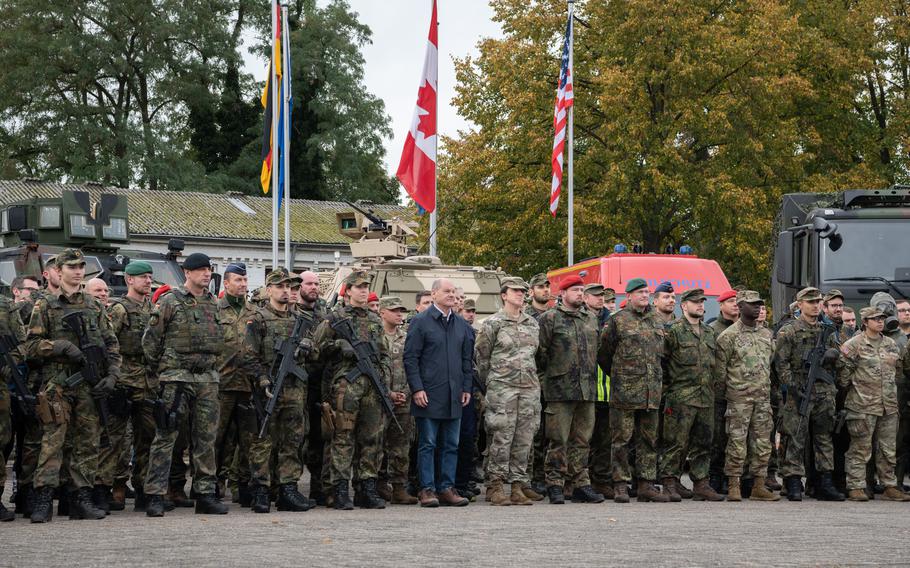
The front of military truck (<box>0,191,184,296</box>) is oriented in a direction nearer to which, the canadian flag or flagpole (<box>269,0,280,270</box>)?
the canadian flag

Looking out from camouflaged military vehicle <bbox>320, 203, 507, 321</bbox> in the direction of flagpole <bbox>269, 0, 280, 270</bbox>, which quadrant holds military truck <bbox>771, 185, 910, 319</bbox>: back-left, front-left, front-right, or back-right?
back-right

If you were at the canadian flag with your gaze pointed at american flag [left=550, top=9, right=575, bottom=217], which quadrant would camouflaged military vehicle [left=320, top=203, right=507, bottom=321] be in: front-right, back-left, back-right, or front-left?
back-right

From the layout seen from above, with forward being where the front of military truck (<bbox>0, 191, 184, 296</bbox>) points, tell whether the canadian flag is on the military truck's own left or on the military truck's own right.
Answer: on the military truck's own left

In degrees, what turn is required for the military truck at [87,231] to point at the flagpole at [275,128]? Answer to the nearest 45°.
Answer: approximately 90° to its left

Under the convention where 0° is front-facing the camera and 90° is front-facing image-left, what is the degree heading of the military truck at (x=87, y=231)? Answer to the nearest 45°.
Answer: approximately 315°

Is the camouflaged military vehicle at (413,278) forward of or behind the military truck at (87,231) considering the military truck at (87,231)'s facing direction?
forward
